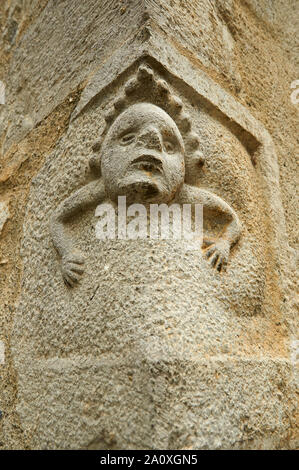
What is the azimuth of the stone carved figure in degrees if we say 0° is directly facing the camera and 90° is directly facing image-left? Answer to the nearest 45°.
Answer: approximately 0°
